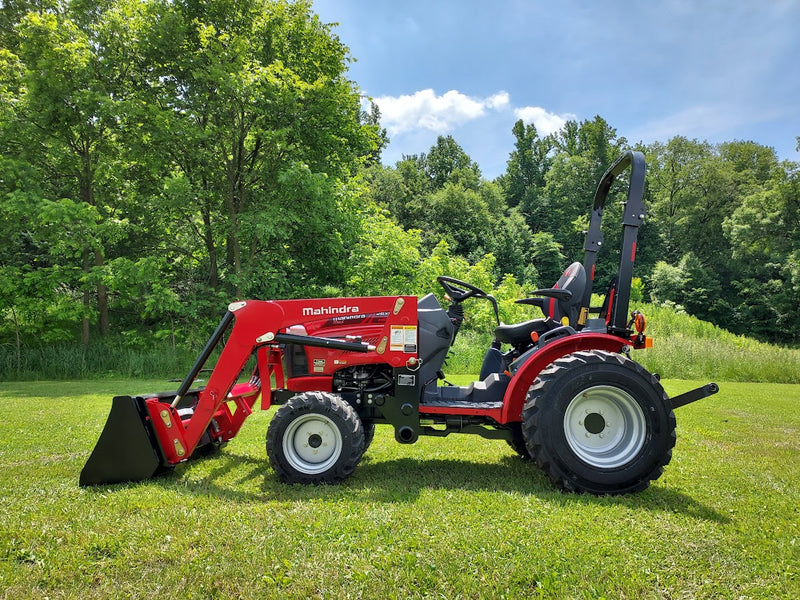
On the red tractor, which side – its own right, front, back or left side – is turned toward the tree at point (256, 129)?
right

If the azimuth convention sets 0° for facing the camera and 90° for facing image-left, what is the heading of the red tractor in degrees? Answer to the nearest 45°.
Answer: approximately 90°
